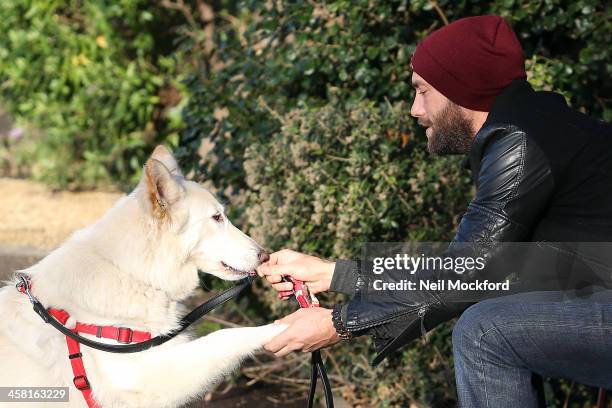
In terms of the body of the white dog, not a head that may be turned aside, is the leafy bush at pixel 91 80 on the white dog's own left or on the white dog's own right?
on the white dog's own left

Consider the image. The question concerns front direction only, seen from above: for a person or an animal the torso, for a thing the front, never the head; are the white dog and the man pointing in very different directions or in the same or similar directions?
very different directions

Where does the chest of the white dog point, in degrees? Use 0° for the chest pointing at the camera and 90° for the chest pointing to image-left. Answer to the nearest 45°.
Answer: approximately 270°

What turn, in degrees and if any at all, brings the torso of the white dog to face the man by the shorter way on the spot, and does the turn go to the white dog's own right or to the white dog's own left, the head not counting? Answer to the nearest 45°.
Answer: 0° — it already faces them

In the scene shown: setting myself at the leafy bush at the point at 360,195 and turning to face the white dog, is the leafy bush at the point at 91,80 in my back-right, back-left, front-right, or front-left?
back-right

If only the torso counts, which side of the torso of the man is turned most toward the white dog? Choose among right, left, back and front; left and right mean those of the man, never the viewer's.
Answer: front

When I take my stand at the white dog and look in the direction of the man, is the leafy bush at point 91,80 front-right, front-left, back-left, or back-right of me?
back-left

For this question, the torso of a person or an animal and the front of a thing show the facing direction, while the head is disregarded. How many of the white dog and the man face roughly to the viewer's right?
1

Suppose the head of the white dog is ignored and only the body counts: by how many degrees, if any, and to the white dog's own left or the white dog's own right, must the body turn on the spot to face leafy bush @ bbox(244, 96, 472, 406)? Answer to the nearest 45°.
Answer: approximately 45° to the white dog's own left

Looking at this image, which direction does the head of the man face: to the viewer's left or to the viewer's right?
to the viewer's left

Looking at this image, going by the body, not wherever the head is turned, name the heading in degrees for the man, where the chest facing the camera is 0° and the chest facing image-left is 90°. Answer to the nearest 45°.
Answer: approximately 90°
